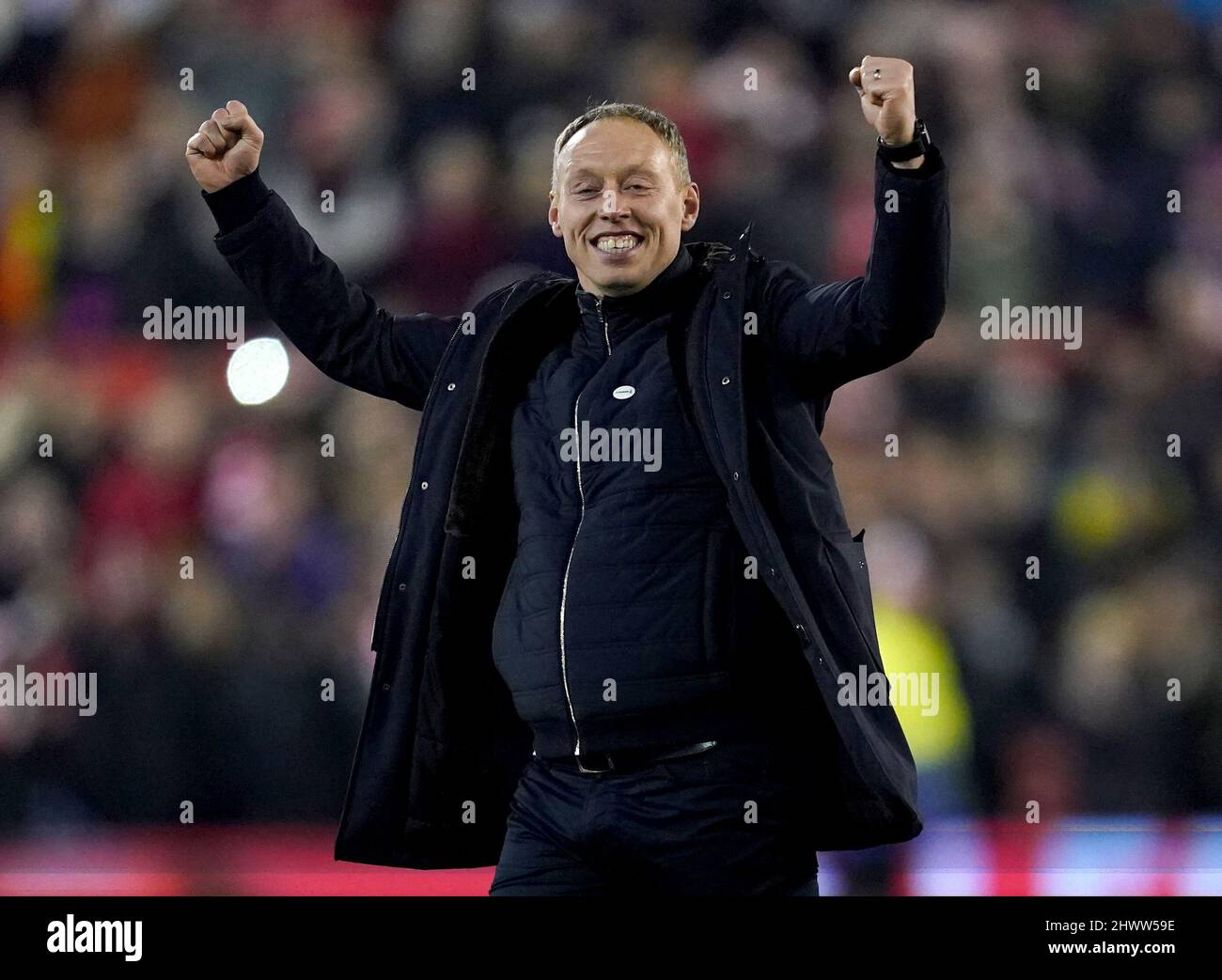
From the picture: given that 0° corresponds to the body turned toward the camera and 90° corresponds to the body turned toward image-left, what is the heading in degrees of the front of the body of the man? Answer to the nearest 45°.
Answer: approximately 0°
